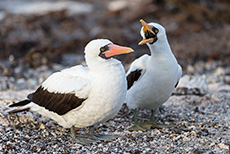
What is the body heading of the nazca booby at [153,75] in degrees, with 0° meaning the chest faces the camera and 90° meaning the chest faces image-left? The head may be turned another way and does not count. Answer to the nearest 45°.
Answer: approximately 315°

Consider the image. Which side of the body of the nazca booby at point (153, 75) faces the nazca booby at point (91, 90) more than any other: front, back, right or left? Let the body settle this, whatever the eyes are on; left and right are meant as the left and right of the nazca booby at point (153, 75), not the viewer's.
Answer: right

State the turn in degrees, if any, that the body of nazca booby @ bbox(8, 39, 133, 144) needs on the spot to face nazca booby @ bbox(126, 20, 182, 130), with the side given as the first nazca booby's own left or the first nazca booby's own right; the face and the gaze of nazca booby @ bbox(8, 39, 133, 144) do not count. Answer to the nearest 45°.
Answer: approximately 45° to the first nazca booby's own left

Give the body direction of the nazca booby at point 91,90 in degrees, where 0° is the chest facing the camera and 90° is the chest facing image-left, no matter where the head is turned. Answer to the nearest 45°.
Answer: approximately 270°

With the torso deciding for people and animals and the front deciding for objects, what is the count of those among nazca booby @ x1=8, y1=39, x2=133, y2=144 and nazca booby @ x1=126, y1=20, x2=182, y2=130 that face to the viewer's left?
0
